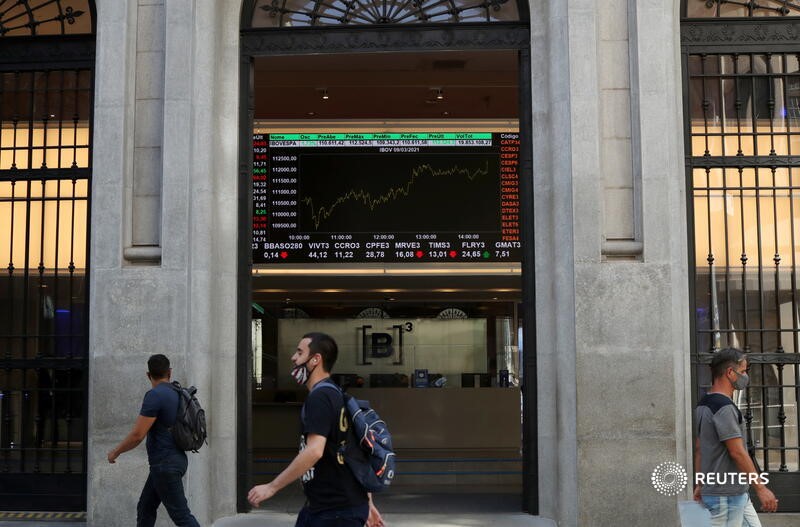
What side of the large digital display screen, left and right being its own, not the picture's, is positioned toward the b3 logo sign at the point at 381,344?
back

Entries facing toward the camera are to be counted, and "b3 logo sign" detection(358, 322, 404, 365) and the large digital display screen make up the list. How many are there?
2

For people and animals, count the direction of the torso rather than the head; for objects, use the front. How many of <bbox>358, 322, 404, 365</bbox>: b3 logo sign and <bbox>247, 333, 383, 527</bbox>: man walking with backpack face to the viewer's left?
1

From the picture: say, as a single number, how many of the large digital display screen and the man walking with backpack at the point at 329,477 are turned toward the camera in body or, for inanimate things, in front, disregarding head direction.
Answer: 1

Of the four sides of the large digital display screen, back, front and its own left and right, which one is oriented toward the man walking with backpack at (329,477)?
front

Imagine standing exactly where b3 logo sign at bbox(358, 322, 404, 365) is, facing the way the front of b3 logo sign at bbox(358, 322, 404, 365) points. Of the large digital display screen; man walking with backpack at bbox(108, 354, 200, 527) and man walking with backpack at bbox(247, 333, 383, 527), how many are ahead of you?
3

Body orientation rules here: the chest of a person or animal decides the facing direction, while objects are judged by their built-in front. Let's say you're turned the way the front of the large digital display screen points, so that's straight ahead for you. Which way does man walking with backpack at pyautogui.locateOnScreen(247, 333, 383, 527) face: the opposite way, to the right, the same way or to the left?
to the right

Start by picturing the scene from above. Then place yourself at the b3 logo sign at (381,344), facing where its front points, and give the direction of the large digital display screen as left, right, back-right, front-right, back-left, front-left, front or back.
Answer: front

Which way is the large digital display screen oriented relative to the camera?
toward the camera

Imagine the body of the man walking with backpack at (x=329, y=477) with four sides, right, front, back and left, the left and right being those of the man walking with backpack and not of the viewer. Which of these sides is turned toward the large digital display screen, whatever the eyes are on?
right

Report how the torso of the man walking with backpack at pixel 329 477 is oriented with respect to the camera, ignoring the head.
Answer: to the viewer's left

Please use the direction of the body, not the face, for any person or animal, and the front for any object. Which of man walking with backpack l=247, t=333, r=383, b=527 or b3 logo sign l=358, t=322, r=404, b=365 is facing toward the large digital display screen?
the b3 logo sign

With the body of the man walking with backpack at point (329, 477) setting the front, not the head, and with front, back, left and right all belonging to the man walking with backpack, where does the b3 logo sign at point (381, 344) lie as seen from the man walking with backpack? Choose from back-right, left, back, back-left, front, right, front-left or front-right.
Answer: right

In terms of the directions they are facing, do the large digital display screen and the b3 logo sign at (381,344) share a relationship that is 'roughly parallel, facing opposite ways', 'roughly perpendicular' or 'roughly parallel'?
roughly parallel

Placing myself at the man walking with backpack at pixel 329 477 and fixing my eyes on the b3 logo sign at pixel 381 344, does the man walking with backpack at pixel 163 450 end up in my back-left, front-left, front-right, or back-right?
front-left

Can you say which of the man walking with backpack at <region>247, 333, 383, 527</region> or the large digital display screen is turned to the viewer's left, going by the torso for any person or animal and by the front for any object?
the man walking with backpack

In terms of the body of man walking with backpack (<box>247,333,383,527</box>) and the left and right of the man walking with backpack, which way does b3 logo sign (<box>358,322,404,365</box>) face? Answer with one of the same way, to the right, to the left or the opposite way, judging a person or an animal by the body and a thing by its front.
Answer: to the left

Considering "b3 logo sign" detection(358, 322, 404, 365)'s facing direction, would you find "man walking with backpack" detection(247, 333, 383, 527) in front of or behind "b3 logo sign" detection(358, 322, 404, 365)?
in front

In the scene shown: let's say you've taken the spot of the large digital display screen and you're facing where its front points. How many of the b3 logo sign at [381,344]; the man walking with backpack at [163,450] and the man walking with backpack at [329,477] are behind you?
1

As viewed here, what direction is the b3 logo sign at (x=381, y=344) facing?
toward the camera

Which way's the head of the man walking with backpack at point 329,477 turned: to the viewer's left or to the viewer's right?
to the viewer's left
